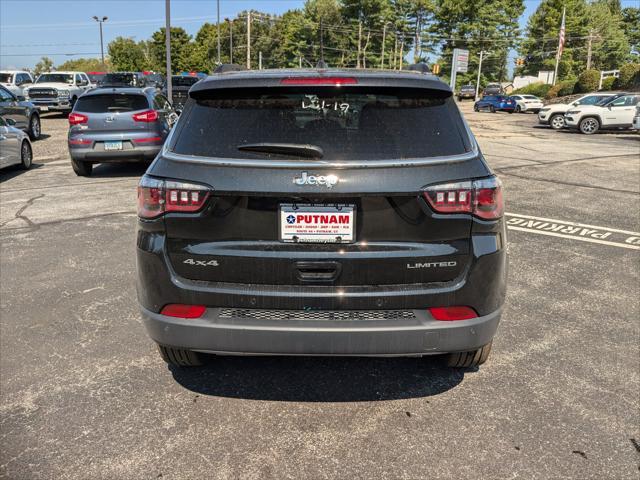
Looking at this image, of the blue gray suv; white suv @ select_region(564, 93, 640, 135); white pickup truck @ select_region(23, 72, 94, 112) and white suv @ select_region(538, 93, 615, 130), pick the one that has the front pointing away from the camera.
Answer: the blue gray suv

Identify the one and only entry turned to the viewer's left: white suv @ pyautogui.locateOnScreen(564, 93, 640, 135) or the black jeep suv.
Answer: the white suv

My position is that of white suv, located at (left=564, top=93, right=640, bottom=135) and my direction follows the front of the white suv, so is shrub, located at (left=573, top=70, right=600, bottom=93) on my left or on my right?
on my right

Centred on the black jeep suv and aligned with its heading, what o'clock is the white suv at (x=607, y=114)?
The white suv is roughly at 1 o'clock from the black jeep suv.

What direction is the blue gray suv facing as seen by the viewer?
away from the camera

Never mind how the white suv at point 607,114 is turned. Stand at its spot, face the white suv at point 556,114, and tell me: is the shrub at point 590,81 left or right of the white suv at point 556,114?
right

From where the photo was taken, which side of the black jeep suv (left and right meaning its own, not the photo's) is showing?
back

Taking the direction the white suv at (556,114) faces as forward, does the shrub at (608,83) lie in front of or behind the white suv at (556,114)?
behind

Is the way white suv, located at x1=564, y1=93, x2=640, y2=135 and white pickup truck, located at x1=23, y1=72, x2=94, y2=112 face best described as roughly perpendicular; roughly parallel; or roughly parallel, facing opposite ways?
roughly perpendicular

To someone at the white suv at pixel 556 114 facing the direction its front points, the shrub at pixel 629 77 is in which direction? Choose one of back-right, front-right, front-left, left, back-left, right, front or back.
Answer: back-right

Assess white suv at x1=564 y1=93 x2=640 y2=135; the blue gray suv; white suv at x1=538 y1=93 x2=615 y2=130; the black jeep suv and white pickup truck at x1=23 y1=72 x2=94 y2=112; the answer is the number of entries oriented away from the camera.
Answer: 2

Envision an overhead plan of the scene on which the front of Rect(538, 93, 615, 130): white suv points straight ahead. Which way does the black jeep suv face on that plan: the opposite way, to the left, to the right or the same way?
to the right

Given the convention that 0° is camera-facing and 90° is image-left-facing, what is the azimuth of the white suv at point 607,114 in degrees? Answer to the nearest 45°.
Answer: approximately 90°

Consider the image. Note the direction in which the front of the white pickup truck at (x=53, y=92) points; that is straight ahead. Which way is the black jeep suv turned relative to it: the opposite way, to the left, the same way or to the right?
the opposite way
